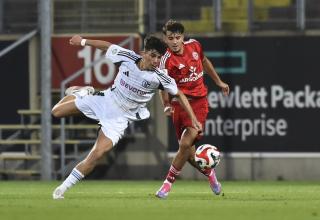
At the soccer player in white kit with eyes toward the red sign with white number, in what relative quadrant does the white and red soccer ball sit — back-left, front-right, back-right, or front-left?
front-right

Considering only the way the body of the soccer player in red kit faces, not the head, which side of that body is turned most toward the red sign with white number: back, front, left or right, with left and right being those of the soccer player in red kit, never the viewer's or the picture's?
back

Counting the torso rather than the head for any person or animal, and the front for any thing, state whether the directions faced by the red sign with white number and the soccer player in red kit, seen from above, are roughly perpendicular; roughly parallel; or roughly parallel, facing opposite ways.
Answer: roughly parallel

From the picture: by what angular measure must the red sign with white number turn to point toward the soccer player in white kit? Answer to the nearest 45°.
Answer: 0° — it already faces them

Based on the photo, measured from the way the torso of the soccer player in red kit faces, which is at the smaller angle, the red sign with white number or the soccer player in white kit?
the soccer player in white kit

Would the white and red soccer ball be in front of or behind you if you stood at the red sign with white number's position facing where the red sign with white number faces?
in front

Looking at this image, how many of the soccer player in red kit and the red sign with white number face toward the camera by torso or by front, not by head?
2

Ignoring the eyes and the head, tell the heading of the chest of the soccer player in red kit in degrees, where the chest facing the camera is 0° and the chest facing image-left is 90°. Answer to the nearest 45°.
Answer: approximately 0°

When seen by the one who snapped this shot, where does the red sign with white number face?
facing the viewer

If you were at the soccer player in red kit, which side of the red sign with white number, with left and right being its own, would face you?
front
